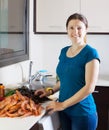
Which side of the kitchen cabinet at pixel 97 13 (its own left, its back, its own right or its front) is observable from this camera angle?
front

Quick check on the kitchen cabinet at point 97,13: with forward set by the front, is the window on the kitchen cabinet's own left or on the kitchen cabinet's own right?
on the kitchen cabinet's own right

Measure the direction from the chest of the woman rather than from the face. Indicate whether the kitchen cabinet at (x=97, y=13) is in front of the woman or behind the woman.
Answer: behind

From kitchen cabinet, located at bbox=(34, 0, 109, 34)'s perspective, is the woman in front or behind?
in front

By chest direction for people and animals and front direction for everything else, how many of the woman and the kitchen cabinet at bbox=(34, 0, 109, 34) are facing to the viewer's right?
0

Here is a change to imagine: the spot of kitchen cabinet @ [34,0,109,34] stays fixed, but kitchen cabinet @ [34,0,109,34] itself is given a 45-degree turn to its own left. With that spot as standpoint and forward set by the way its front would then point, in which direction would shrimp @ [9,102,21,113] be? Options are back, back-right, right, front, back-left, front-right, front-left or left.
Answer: front-right

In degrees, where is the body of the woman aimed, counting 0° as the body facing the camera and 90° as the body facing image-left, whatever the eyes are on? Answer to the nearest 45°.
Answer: approximately 45°

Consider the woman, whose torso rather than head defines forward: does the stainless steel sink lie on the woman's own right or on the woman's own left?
on the woman's own right

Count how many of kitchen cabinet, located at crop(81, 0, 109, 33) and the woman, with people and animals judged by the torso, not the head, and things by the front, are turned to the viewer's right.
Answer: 0

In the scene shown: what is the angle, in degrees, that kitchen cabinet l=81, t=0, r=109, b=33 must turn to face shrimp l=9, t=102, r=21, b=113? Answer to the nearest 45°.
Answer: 0° — it already faces it
